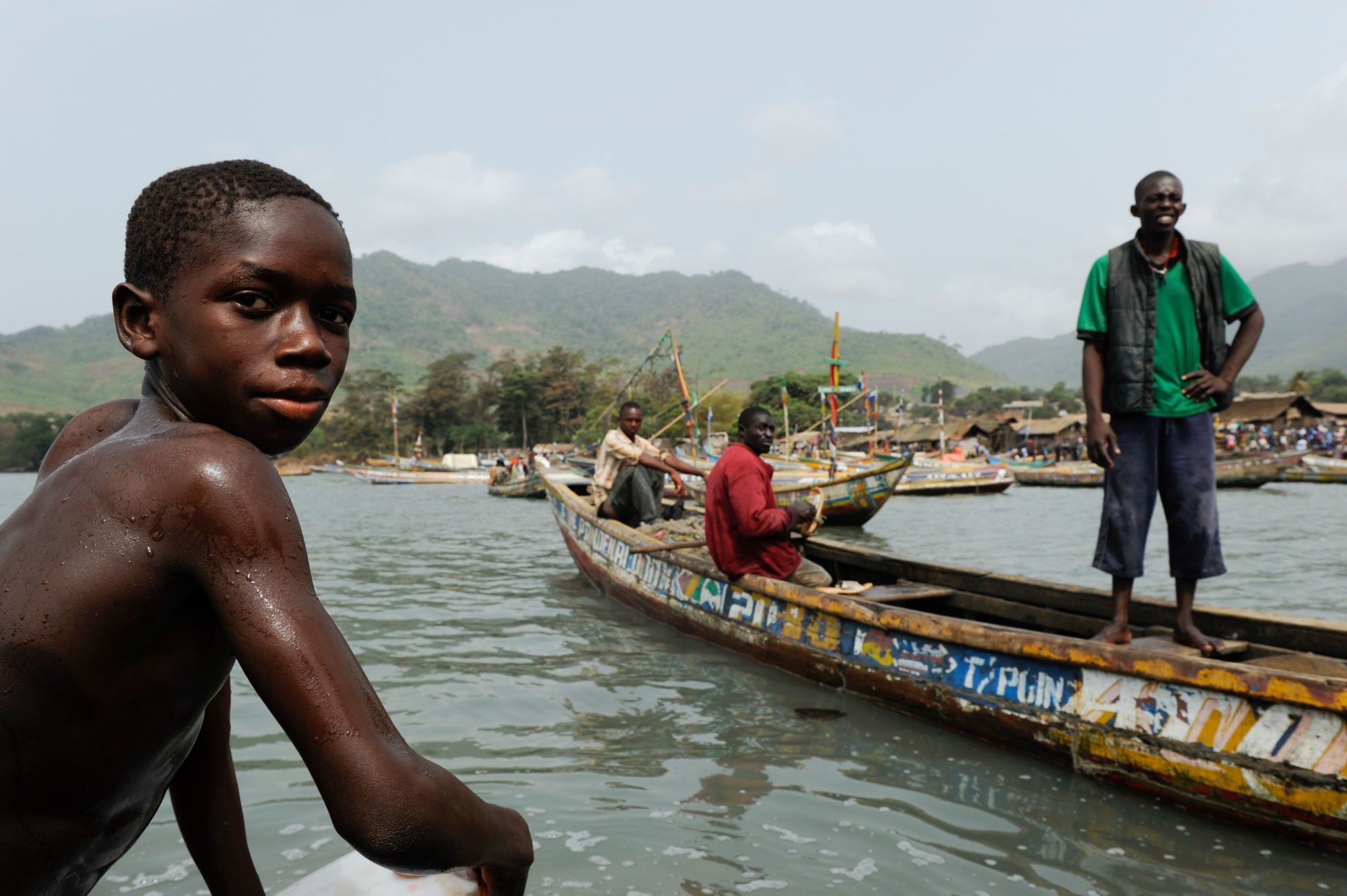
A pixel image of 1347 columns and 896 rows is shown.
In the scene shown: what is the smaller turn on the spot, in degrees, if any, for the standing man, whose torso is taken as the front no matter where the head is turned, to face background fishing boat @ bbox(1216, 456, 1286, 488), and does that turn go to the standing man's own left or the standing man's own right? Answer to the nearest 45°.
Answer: approximately 180°

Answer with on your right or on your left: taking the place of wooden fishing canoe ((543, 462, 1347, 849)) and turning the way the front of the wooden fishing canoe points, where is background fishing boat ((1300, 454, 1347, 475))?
on your right

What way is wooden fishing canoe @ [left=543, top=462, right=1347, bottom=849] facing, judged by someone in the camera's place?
facing away from the viewer and to the left of the viewer

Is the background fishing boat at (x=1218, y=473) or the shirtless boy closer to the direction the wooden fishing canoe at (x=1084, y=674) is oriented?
the background fishing boat

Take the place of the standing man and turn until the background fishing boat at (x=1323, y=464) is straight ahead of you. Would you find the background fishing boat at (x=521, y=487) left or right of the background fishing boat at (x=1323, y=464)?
left

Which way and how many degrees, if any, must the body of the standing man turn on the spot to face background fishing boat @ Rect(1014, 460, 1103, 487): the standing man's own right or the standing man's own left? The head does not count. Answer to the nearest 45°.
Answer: approximately 180°

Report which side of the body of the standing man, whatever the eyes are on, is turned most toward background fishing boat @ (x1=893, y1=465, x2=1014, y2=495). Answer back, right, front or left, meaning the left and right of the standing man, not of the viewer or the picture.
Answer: back

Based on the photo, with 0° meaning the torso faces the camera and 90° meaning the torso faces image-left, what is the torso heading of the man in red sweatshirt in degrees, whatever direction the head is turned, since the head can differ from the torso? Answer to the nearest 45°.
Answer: approximately 270°
